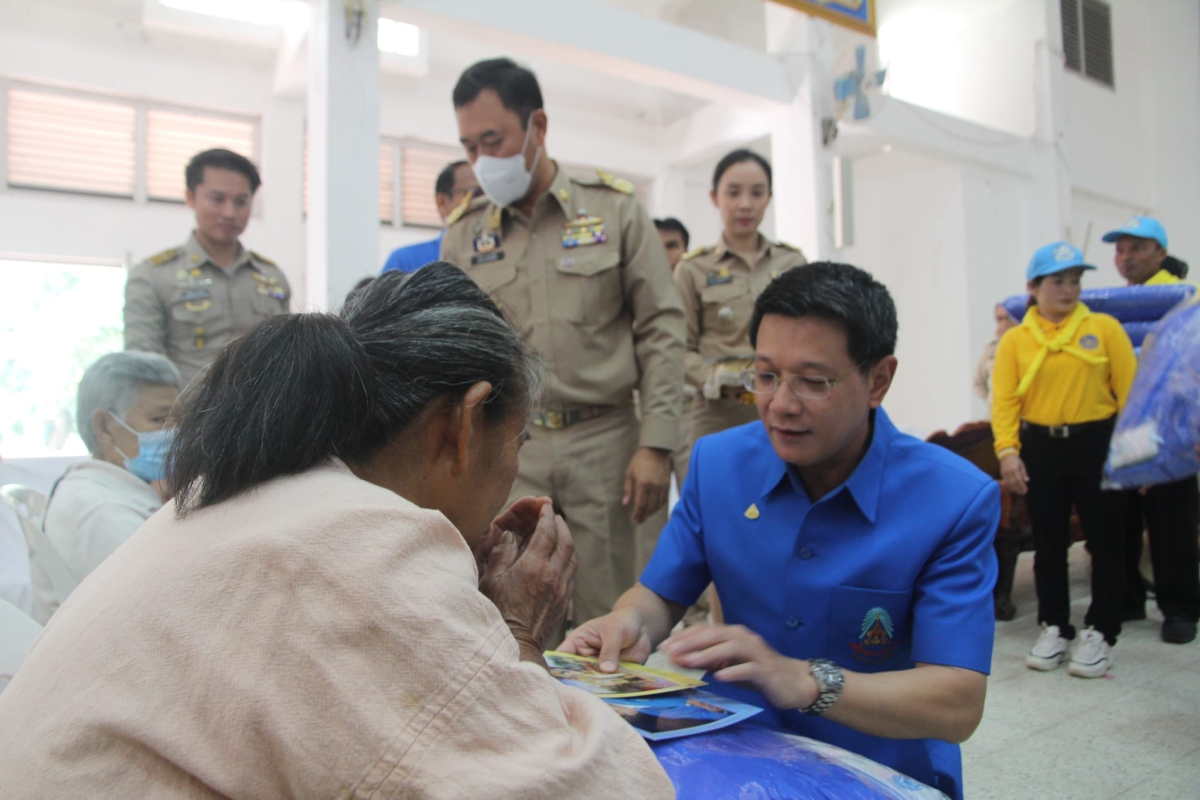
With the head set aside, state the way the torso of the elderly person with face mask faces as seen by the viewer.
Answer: to the viewer's right

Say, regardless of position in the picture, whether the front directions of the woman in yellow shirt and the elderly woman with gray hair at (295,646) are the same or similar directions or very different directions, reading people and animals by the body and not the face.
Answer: very different directions

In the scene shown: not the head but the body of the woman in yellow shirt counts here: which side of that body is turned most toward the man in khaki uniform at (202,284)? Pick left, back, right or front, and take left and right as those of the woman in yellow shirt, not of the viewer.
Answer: right

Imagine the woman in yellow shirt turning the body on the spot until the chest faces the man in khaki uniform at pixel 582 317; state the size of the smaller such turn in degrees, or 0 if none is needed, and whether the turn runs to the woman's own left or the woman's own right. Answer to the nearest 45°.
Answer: approximately 45° to the woman's own right

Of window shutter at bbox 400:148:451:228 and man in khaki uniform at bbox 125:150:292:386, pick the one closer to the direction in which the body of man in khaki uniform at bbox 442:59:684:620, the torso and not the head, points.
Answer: the man in khaki uniform

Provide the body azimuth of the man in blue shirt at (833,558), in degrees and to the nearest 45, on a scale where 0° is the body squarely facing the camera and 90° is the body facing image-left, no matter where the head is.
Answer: approximately 45°

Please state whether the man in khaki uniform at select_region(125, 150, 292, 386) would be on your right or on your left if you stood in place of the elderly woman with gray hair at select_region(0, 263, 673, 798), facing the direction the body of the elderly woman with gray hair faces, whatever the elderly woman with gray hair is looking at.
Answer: on your left

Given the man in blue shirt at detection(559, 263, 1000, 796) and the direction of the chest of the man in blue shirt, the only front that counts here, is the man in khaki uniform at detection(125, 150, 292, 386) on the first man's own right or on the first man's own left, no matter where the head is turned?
on the first man's own right

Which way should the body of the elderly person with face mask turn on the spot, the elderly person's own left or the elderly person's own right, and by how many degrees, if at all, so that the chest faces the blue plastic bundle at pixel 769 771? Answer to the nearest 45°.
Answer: approximately 90° to the elderly person's own right

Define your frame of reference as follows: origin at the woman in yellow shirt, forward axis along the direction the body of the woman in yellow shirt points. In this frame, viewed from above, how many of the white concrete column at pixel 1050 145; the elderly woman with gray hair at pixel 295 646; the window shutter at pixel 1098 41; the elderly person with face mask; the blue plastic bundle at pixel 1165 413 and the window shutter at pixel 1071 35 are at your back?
3

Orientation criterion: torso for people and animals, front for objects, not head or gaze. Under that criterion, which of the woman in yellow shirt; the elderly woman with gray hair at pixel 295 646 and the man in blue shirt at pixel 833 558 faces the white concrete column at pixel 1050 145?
the elderly woman with gray hair
